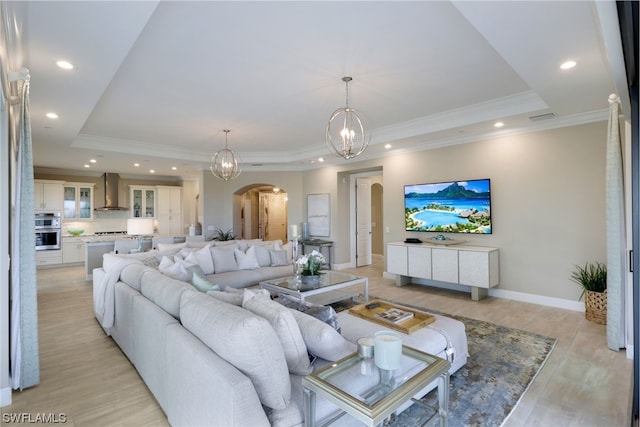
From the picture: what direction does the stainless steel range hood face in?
toward the camera

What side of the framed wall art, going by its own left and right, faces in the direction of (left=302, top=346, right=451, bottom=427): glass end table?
front

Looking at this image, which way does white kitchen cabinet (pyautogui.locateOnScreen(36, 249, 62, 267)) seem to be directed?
toward the camera

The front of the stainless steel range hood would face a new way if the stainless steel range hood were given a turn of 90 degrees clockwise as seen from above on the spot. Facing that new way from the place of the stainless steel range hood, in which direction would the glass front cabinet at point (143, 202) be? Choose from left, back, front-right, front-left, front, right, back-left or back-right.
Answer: back

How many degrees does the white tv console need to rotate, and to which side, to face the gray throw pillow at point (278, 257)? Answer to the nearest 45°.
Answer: approximately 45° to its right

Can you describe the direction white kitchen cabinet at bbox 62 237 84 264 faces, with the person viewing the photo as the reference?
facing the viewer

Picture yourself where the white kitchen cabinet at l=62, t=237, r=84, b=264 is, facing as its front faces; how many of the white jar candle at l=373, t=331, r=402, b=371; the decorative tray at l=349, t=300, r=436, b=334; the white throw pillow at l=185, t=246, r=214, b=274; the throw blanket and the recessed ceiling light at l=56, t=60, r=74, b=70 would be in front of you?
5

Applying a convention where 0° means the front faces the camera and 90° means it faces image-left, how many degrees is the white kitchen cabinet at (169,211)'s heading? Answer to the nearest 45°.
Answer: approximately 0°

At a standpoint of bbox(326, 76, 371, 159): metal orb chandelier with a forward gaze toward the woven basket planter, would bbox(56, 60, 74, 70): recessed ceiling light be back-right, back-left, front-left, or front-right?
back-right

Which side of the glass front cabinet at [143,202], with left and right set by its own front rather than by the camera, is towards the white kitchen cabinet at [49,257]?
right

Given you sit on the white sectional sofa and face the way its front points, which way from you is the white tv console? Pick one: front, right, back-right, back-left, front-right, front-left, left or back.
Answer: front

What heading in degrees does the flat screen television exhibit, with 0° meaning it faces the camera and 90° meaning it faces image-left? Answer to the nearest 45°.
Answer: approximately 45°

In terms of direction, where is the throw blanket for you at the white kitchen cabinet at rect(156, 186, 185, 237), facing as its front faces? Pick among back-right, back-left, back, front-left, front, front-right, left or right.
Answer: front

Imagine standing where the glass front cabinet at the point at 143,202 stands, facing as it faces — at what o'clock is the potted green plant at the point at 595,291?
The potted green plant is roughly at 11 o'clock from the glass front cabinet.

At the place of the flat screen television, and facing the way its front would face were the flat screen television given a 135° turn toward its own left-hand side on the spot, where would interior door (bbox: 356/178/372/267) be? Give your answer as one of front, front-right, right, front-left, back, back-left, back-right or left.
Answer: back-left

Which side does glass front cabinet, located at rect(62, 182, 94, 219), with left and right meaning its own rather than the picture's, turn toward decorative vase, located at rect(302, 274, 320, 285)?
front
